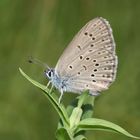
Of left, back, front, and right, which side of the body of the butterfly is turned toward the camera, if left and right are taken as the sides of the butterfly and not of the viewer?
left
